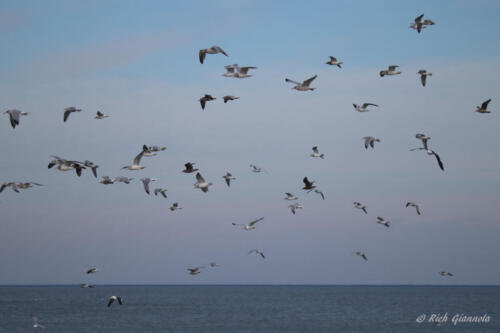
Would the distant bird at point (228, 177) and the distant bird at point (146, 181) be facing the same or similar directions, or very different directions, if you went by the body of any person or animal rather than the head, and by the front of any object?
same or similar directions

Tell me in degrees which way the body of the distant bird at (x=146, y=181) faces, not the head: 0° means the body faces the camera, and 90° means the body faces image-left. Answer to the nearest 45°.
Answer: approximately 90°

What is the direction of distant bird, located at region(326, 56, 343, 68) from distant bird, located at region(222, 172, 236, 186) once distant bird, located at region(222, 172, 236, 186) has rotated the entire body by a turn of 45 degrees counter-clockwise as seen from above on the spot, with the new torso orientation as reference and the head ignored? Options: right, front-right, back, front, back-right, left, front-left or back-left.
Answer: left

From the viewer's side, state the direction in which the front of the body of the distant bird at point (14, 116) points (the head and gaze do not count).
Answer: to the viewer's left

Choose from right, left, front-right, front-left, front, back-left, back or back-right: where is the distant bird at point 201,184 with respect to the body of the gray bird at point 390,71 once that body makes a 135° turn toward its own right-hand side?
back-left

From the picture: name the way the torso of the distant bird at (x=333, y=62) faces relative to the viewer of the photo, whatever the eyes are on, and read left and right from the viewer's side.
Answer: facing to the left of the viewer

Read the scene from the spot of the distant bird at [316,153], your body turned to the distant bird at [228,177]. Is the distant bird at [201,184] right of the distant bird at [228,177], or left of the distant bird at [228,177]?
left

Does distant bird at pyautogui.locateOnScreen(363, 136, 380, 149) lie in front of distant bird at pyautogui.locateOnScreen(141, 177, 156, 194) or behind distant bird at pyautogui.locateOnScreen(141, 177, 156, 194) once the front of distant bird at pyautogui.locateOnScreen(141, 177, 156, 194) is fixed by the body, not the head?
behind

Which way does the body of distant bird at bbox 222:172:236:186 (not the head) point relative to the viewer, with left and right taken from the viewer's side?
facing to the left of the viewer
